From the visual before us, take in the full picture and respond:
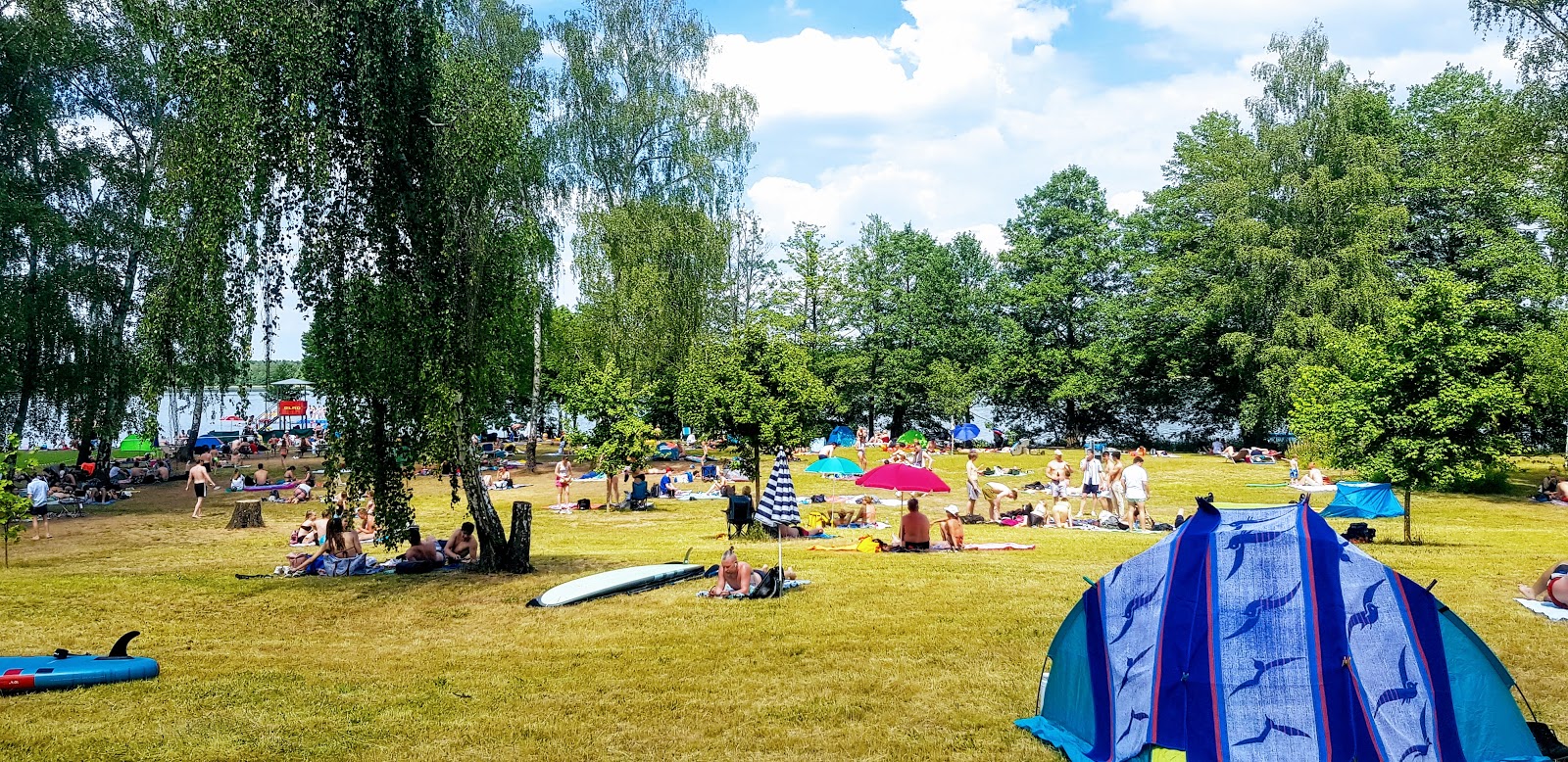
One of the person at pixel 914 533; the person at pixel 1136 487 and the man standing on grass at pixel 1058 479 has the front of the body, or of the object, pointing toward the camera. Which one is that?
the man standing on grass

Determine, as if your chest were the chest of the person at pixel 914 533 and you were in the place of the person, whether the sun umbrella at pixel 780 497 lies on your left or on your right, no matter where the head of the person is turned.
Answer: on your left

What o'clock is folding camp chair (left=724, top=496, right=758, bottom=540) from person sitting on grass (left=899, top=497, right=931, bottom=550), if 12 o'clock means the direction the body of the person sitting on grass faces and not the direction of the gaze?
The folding camp chair is roughly at 10 o'clock from the person sitting on grass.

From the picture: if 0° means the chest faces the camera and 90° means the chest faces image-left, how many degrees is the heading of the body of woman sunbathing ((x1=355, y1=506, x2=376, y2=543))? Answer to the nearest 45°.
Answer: approximately 90°

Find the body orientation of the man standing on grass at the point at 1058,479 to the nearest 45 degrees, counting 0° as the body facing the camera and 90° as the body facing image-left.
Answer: approximately 0°

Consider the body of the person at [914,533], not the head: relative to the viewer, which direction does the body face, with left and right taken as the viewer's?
facing away from the viewer

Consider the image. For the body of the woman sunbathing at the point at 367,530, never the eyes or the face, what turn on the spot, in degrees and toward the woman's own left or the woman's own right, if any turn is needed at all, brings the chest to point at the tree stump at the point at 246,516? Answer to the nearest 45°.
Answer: approximately 45° to the woman's own right

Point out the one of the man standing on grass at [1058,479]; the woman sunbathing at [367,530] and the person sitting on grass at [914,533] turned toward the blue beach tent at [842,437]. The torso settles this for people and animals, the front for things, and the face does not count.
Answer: the person sitting on grass

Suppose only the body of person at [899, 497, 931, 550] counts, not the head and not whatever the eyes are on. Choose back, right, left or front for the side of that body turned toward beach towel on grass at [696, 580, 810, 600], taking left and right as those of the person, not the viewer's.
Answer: back

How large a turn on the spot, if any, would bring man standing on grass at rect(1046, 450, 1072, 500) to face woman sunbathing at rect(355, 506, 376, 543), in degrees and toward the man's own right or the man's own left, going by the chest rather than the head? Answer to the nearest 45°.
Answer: approximately 45° to the man's own right

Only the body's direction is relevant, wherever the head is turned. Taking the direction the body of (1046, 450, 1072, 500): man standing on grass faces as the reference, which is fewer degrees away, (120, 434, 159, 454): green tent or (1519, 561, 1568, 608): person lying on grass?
the person lying on grass
